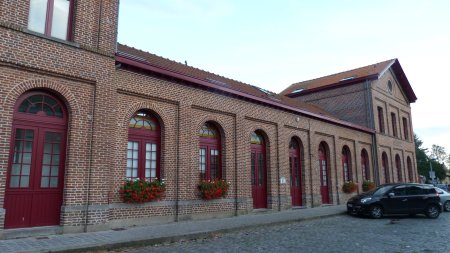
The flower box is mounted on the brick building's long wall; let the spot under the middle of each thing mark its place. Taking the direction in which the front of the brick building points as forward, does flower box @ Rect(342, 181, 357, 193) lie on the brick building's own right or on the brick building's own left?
on the brick building's own left

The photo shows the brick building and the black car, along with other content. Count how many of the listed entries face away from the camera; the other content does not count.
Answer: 0

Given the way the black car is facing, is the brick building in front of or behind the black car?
in front

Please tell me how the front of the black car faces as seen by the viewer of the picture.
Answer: facing the viewer and to the left of the viewer

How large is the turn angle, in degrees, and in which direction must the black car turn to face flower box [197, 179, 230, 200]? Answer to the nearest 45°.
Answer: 0° — it already faces it

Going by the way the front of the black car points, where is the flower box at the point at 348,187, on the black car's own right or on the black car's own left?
on the black car's own right

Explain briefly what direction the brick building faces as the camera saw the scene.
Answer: facing the viewer and to the right of the viewer

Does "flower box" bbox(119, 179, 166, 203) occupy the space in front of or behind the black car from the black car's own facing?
in front
